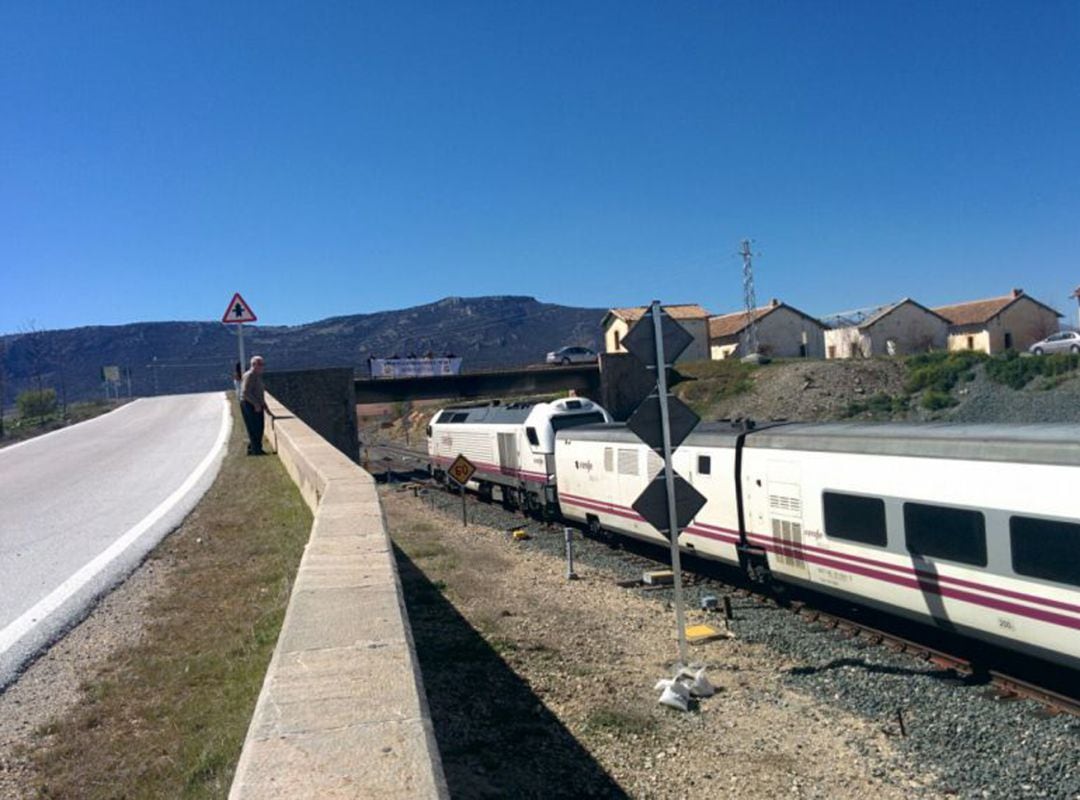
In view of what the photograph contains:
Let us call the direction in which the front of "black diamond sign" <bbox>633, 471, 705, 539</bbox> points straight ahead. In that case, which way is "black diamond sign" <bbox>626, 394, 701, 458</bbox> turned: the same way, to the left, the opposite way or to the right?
the same way

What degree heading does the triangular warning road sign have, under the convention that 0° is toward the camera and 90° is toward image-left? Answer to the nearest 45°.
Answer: approximately 0°

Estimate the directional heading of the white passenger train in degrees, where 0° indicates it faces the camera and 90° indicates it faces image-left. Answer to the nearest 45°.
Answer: approximately 135°

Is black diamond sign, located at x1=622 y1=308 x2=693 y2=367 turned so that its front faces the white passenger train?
no

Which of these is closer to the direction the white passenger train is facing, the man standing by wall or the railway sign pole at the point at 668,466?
the man standing by wall

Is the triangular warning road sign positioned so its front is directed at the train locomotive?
no

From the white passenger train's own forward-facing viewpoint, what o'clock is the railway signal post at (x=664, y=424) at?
The railway signal post is roughly at 10 o'clock from the white passenger train.

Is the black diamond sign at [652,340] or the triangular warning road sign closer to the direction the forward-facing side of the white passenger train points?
the triangular warning road sign

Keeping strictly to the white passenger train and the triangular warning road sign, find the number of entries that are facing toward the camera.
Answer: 1

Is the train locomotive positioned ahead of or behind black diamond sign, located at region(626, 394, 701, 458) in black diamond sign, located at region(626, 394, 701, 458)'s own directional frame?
ahead

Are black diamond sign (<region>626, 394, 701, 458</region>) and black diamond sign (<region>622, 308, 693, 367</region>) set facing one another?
no

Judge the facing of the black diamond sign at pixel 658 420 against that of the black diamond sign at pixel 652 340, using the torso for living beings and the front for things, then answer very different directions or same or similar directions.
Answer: same or similar directions

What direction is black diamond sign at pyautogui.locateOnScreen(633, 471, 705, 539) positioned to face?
away from the camera

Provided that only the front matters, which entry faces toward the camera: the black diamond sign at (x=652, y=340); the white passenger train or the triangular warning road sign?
the triangular warning road sign

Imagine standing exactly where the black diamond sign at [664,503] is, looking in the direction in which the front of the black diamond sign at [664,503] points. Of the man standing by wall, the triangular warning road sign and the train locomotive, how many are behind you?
0

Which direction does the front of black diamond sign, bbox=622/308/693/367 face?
away from the camera
